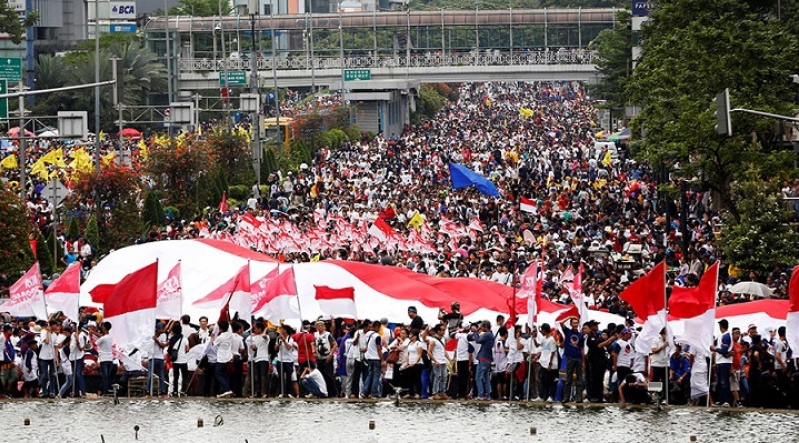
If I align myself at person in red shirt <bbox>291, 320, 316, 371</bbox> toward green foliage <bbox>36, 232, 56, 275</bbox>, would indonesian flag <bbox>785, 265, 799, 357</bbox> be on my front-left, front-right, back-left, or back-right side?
back-right

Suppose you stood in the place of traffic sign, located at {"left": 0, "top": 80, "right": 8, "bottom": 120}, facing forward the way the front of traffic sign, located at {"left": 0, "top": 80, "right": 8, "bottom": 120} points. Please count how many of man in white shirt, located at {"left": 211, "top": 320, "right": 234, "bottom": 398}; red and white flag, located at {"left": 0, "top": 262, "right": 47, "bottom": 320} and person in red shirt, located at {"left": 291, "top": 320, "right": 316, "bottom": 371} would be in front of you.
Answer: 3

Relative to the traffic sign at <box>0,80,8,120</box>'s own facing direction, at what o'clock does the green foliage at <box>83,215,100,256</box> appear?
The green foliage is roughly at 11 o'clock from the traffic sign.

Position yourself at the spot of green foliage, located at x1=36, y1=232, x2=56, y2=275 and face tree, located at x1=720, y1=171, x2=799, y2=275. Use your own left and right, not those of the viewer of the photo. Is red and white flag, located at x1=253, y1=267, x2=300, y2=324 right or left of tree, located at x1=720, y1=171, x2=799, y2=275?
right

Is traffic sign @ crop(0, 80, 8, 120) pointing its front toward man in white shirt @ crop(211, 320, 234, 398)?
yes

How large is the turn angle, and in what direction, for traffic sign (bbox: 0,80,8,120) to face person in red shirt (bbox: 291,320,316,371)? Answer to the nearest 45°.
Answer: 0° — it already faces them

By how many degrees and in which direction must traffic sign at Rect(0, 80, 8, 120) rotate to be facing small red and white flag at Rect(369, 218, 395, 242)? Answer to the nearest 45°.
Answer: approximately 45° to its left

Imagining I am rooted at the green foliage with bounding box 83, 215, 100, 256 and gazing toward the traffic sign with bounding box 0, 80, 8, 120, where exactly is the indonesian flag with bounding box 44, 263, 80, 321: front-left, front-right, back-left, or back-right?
back-left

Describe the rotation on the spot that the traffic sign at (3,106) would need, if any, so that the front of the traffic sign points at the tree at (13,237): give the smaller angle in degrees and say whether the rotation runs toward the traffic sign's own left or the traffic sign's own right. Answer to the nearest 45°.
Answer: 0° — it already faces it

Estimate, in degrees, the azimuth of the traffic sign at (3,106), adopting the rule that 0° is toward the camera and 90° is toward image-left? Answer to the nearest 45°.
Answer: approximately 0°

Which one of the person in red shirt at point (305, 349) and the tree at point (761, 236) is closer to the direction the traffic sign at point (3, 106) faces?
the person in red shirt
